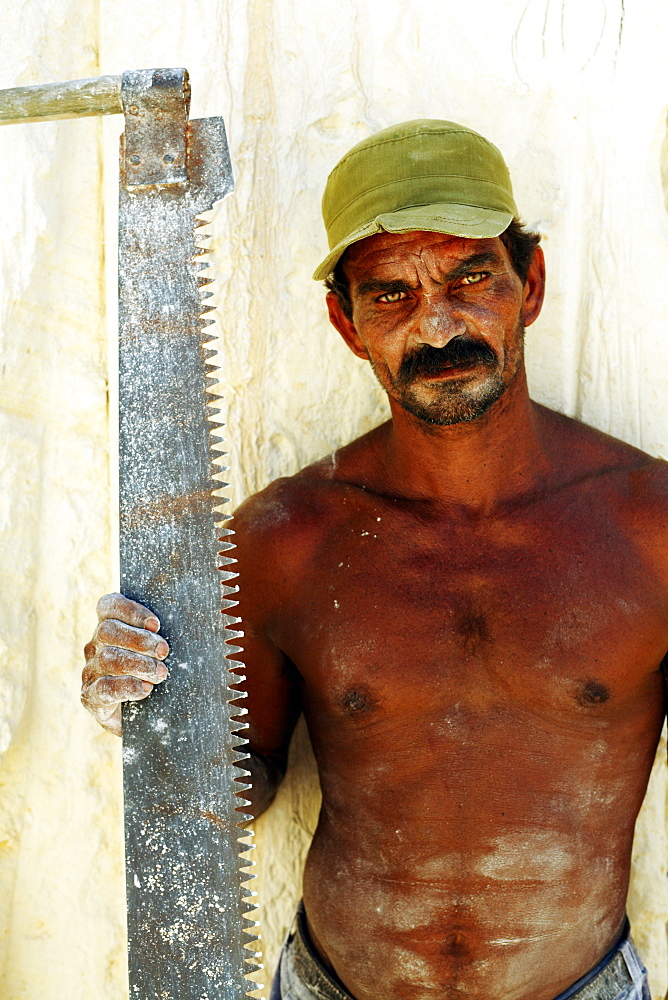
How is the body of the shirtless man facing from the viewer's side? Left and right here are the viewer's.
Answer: facing the viewer

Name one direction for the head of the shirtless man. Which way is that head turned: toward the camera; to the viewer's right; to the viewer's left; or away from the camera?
toward the camera
